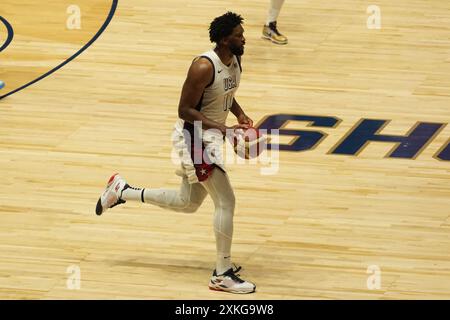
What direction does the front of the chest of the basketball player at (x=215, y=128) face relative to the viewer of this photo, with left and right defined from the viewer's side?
facing to the right of the viewer
